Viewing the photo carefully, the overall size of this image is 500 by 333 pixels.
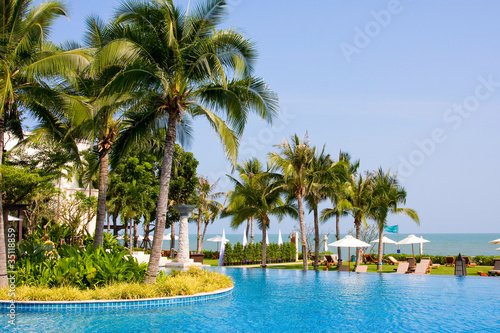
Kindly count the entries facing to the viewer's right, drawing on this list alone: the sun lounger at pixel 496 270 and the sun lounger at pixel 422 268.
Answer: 0

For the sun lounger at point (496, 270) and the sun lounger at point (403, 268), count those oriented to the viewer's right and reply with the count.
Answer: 0
